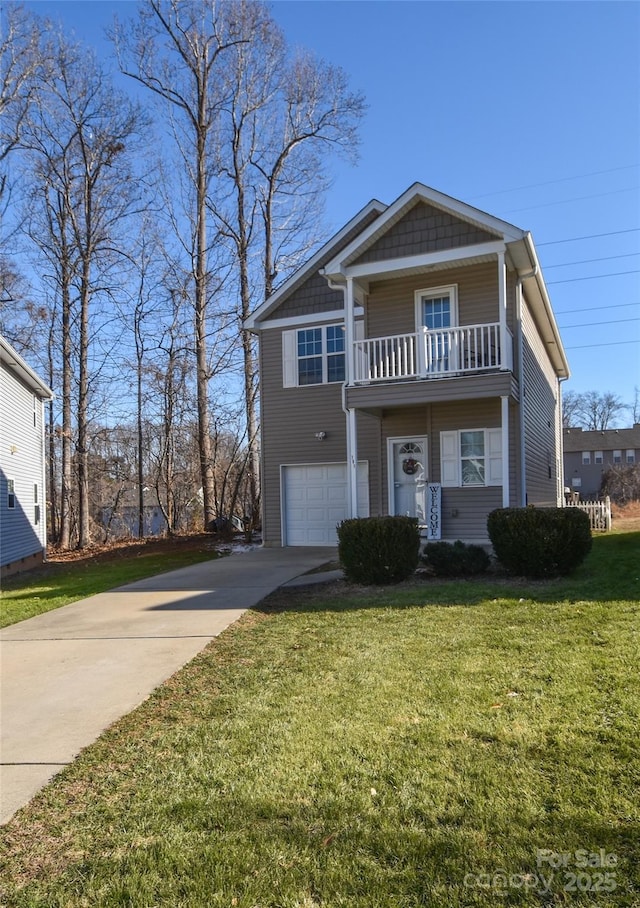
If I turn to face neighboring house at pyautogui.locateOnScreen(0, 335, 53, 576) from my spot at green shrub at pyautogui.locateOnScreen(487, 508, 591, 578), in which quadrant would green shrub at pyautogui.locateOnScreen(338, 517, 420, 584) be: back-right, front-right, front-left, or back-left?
front-left

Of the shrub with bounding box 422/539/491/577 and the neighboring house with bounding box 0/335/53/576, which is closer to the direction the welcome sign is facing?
the shrub

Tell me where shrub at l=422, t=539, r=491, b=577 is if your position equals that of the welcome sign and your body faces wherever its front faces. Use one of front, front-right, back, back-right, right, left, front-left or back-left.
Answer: front

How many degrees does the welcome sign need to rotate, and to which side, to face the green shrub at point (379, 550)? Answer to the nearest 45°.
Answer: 0° — it already faces it

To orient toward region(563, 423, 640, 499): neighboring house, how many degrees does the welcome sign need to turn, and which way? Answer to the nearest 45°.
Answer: approximately 180°

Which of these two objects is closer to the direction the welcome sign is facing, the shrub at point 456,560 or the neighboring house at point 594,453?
the shrub

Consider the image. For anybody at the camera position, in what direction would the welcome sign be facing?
facing the viewer
